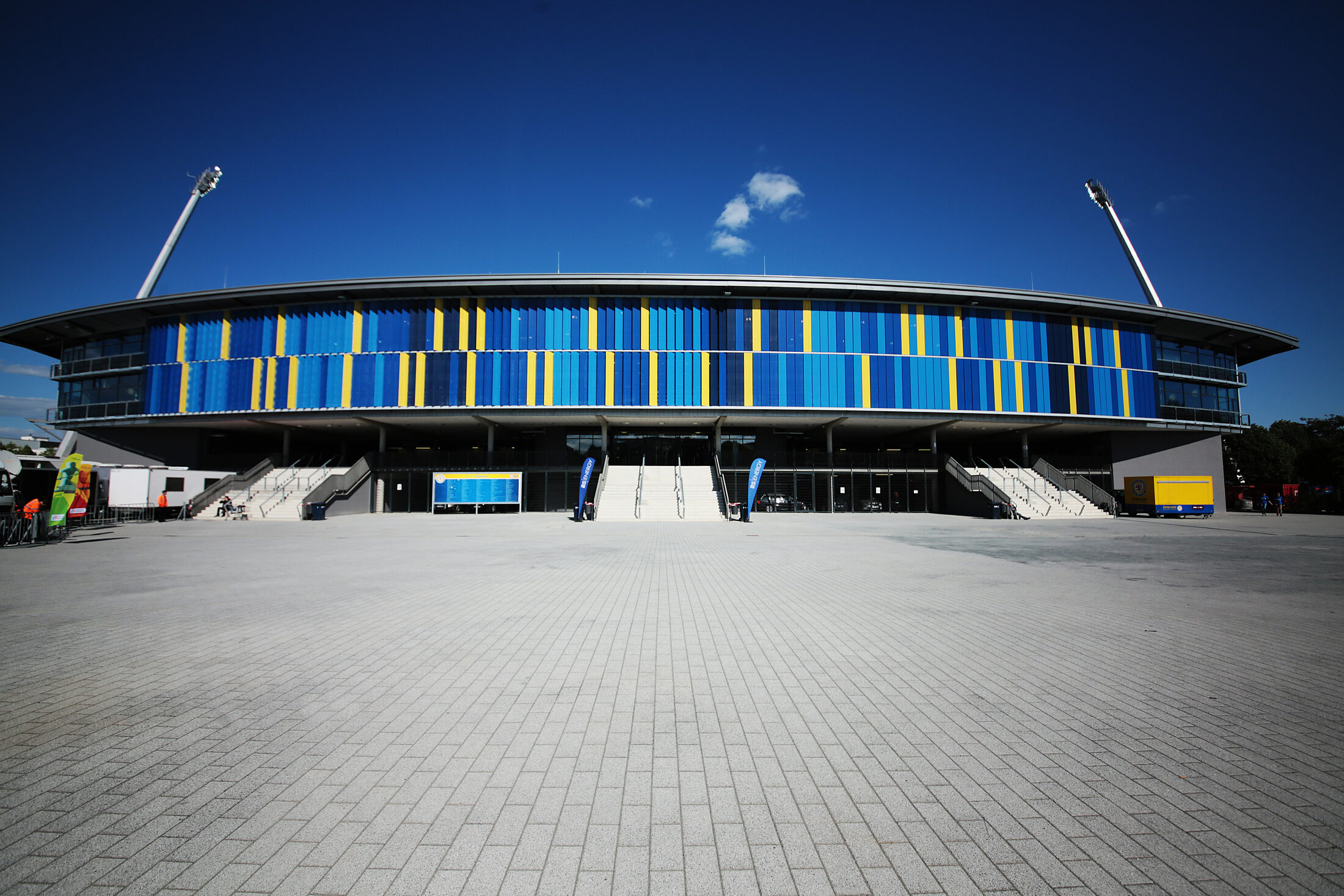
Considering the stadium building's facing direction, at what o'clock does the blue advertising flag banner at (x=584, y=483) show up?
The blue advertising flag banner is roughly at 1 o'clock from the stadium building.

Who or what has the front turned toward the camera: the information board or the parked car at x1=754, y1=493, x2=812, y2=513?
the information board

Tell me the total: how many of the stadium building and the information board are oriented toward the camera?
2

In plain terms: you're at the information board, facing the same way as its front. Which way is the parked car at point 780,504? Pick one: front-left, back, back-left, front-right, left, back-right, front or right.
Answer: left

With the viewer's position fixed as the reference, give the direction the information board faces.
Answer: facing the viewer

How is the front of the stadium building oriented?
toward the camera

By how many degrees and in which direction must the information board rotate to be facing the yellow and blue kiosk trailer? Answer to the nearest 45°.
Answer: approximately 90° to its left

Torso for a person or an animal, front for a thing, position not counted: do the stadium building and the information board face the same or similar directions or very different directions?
same or similar directions

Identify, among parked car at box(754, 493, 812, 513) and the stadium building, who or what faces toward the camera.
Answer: the stadium building

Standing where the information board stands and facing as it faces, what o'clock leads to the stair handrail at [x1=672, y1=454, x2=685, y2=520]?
The stair handrail is roughly at 10 o'clock from the information board.

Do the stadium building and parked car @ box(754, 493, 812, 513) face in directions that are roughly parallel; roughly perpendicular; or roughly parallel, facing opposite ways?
roughly perpendicular
